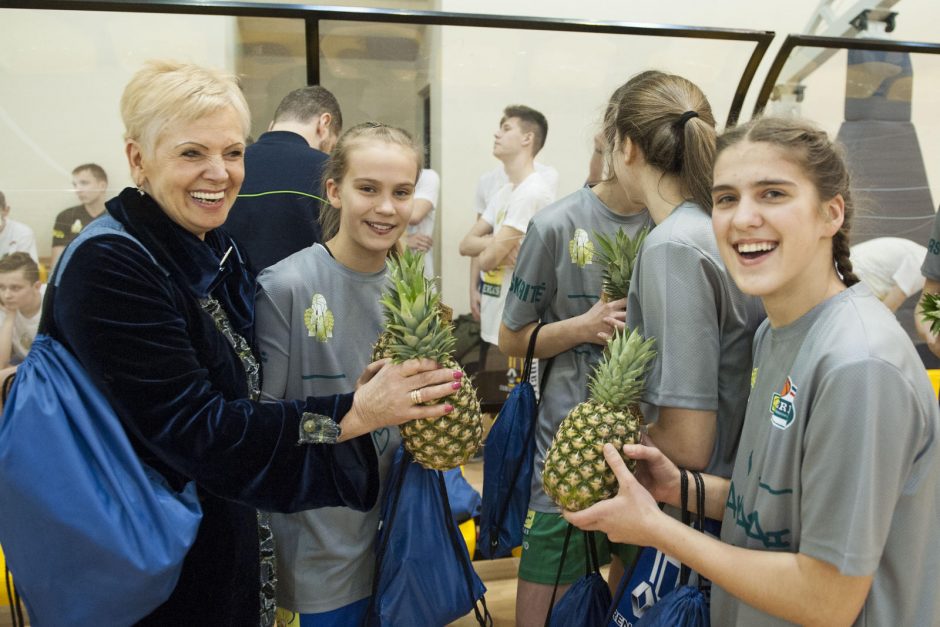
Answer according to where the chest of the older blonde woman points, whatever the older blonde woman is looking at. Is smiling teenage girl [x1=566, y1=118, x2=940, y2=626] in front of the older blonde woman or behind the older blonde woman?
in front

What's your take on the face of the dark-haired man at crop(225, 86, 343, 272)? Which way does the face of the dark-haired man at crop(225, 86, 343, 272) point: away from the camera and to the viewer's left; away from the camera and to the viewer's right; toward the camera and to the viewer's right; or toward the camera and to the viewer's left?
away from the camera and to the viewer's right

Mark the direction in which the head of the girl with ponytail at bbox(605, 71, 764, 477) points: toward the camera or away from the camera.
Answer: away from the camera

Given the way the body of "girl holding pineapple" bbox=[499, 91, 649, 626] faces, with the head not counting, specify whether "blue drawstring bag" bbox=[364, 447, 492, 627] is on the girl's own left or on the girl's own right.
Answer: on the girl's own right

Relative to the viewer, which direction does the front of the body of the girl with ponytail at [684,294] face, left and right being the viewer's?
facing away from the viewer and to the left of the viewer

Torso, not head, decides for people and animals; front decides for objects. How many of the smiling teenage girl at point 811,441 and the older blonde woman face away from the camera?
0

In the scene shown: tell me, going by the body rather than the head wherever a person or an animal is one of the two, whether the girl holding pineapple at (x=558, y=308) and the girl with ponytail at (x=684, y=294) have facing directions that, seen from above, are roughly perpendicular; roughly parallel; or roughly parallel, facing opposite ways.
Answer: roughly parallel, facing opposite ways

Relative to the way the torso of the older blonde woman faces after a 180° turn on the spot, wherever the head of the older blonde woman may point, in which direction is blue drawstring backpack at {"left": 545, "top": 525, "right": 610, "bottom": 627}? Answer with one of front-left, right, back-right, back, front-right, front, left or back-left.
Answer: back-right

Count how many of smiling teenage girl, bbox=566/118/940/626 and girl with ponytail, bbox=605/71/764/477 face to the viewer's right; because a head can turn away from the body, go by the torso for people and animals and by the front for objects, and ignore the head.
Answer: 0

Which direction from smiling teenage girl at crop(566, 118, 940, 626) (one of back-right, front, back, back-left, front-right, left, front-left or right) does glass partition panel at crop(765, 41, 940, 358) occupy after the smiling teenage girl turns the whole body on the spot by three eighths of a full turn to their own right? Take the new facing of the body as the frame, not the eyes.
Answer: front

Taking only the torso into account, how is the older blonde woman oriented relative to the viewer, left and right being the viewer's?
facing the viewer and to the right of the viewer

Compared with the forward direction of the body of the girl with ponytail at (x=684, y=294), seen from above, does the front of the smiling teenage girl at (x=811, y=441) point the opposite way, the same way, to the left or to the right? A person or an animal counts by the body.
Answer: to the left

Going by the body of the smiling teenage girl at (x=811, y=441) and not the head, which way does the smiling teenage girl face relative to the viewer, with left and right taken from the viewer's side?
facing the viewer and to the left of the viewer
